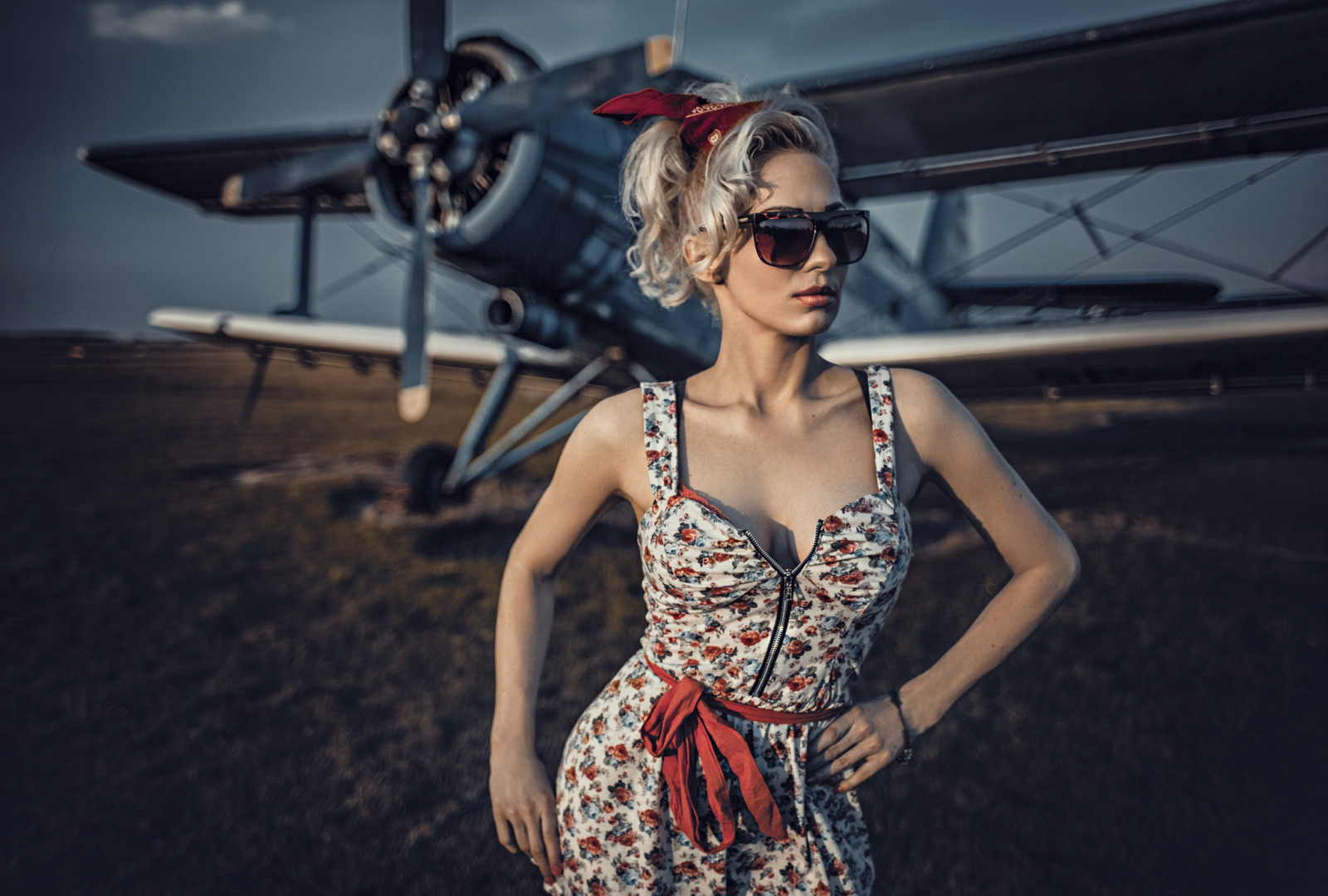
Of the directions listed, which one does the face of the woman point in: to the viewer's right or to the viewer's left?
to the viewer's right

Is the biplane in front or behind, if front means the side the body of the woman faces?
behind

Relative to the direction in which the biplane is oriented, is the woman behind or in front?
in front

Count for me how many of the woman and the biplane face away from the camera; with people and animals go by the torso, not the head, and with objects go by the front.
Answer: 0

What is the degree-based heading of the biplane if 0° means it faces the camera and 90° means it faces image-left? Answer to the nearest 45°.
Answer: approximately 45°

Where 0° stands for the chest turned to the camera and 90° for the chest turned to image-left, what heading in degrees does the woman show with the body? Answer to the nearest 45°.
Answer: approximately 0°
